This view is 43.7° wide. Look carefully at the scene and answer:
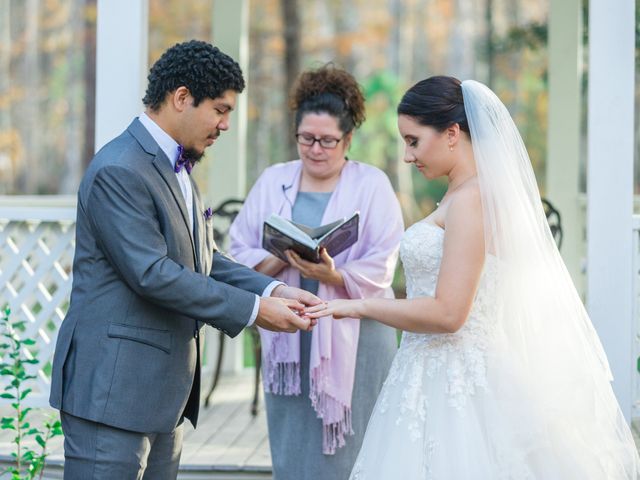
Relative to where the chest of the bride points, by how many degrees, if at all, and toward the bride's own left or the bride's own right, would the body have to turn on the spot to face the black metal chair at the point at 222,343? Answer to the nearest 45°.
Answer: approximately 45° to the bride's own right

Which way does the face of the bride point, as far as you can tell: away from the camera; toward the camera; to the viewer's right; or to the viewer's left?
to the viewer's left

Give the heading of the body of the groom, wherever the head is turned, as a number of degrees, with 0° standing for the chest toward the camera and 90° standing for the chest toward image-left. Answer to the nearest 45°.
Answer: approximately 270°

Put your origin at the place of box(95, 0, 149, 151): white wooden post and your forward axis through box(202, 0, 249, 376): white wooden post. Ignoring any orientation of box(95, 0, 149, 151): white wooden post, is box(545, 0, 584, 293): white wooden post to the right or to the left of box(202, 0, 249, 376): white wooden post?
right

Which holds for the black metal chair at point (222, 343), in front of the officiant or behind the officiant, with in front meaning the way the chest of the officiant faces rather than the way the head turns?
behind

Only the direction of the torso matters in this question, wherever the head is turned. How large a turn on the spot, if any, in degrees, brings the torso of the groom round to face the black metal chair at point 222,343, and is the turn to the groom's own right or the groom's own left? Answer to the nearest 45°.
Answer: approximately 90° to the groom's own left

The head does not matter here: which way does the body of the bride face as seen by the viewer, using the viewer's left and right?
facing to the left of the viewer

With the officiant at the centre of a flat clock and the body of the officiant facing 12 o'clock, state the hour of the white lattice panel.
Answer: The white lattice panel is roughly at 4 o'clock from the officiant.

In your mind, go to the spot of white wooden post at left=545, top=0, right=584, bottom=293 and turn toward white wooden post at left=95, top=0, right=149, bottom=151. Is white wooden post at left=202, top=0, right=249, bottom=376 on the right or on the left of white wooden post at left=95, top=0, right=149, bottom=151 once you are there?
right
